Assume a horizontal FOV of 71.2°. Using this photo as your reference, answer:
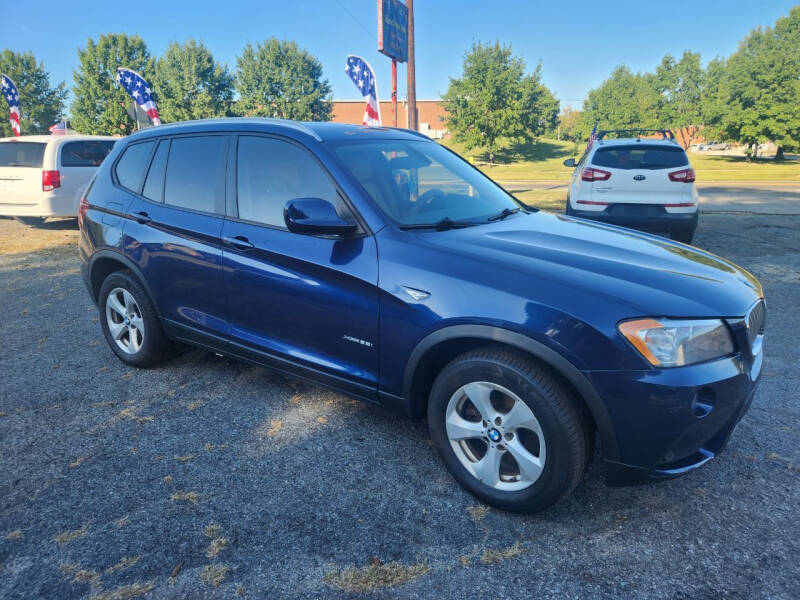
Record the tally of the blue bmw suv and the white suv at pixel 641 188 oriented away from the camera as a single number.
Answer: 1

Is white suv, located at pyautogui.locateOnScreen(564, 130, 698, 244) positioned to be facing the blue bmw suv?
no

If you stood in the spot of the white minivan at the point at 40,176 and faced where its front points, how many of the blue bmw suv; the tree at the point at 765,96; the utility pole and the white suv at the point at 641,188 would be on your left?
0

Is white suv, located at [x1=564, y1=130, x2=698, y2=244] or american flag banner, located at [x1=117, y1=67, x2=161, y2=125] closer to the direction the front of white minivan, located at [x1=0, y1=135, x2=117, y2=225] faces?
the american flag banner

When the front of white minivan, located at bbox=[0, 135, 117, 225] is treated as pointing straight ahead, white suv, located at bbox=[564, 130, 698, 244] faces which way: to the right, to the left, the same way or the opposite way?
the same way

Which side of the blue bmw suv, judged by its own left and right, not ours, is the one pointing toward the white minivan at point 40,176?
back

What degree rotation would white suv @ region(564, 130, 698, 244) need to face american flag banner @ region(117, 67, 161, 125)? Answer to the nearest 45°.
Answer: approximately 90° to its left

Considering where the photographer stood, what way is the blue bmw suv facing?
facing the viewer and to the right of the viewer

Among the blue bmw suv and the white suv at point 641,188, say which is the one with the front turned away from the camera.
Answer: the white suv

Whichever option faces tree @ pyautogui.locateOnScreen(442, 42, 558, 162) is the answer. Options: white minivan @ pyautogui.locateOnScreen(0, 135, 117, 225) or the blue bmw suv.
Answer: the white minivan

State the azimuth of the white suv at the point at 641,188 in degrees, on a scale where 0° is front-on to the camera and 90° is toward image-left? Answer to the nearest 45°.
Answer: approximately 180°

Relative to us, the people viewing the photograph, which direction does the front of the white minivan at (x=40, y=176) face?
facing away from the viewer and to the right of the viewer

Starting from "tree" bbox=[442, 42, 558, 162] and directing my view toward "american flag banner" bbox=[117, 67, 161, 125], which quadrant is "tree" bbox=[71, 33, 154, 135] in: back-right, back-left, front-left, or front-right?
front-right

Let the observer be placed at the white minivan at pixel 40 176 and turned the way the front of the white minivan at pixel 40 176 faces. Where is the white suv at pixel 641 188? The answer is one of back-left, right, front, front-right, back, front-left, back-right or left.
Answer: right

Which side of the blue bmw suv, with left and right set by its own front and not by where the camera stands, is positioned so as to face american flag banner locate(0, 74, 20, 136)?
back

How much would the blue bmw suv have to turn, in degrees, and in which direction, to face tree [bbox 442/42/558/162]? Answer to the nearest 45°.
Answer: approximately 135° to its left

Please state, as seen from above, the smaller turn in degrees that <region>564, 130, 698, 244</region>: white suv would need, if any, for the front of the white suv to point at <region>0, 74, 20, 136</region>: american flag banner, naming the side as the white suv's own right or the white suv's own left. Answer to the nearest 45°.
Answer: approximately 90° to the white suv's own left

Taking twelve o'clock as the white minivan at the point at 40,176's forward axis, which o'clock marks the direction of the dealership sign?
The dealership sign is roughly at 1 o'clock from the white minivan.

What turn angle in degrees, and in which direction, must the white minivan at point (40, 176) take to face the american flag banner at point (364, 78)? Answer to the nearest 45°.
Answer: approximately 45° to its right
